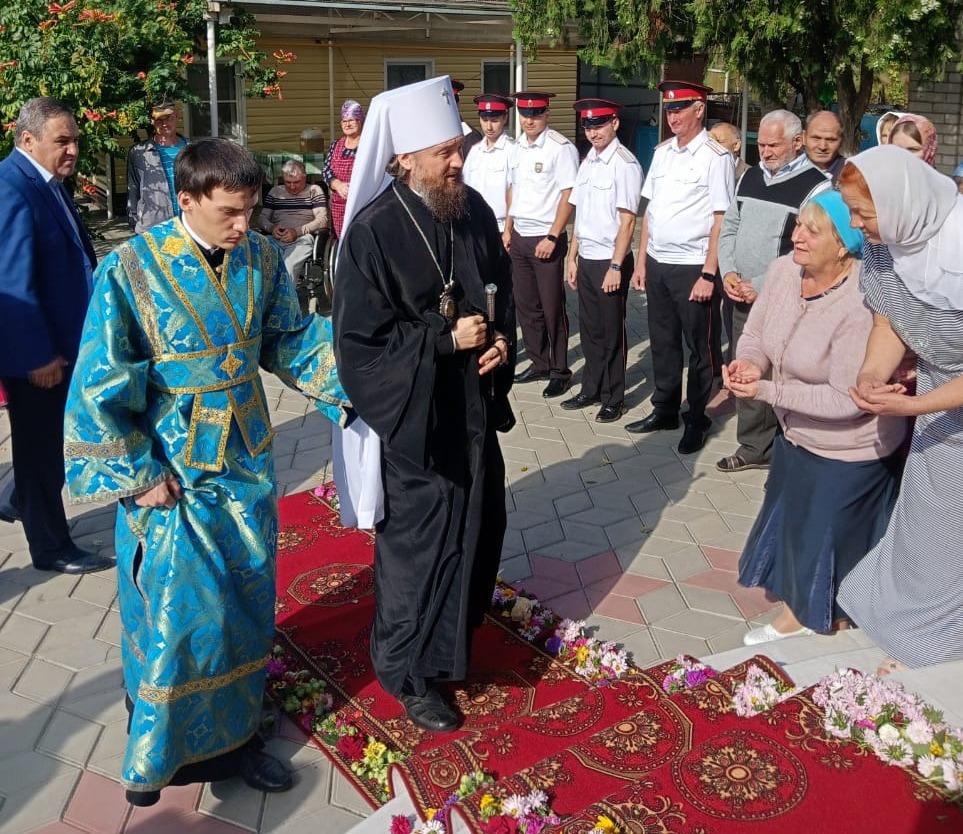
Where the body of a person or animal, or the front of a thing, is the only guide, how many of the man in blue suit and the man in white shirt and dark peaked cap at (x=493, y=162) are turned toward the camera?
1

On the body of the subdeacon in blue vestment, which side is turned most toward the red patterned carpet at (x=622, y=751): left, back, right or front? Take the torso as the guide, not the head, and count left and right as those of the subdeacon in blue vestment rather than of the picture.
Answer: front

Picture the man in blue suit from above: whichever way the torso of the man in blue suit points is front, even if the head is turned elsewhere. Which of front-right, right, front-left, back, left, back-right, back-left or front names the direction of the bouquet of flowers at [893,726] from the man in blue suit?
front-right

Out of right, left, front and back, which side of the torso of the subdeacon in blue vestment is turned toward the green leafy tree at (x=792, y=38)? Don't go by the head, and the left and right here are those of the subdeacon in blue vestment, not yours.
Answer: left

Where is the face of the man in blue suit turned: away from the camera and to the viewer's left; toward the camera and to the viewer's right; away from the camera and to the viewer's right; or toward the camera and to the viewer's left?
toward the camera and to the viewer's right

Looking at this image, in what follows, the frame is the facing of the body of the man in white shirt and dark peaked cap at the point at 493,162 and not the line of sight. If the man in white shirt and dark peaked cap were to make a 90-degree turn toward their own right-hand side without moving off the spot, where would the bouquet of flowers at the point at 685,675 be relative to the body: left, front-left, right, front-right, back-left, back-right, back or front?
left

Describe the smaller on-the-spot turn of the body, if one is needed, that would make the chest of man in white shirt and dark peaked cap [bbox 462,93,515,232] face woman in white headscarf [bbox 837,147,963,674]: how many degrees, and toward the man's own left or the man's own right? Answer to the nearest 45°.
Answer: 0° — they already face them

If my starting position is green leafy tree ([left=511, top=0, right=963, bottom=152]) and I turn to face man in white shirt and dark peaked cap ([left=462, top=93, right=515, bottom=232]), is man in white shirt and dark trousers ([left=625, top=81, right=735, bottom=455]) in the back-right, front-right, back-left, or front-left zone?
front-left

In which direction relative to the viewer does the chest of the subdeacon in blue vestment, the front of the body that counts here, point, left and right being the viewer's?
facing the viewer and to the right of the viewer

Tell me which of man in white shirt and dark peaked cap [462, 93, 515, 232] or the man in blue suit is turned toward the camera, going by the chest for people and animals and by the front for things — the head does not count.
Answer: the man in white shirt and dark peaked cap

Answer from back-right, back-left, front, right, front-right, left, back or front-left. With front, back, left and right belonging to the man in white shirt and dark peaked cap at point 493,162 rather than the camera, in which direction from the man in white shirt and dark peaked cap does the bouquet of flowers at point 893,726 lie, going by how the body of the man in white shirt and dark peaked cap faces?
front

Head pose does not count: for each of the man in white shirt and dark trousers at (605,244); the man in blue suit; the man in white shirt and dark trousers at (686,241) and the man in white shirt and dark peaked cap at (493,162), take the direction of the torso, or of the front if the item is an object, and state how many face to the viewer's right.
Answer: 1

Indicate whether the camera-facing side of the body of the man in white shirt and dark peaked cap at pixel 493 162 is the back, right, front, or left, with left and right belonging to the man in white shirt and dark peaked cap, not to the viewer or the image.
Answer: front

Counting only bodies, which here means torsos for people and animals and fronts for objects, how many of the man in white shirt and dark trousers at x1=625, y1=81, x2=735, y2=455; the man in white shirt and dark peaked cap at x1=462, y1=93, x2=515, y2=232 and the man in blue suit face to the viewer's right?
1

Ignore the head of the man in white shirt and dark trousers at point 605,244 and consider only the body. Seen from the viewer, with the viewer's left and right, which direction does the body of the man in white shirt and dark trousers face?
facing the viewer and to the left of the viewer
